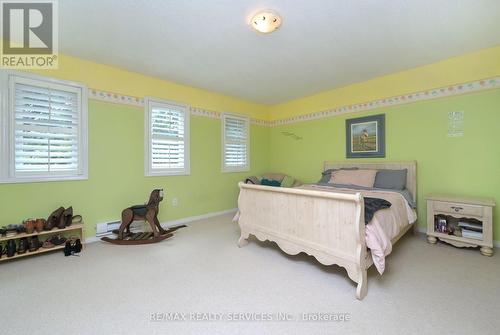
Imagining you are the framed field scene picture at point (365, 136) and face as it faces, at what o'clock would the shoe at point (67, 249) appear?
The shoe is roughly at 12 o'clock from the framed field scene picture.

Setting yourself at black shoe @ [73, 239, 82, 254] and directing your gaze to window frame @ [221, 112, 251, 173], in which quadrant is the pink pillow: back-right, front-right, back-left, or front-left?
front-right

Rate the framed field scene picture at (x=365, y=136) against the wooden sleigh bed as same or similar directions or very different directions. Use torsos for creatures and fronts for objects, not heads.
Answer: same or similar directions

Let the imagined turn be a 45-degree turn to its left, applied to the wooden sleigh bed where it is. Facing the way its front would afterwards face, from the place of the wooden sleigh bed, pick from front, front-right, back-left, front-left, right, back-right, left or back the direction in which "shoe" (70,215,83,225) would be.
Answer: right

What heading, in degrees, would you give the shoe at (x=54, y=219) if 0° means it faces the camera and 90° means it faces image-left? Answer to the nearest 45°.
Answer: approximately 45°

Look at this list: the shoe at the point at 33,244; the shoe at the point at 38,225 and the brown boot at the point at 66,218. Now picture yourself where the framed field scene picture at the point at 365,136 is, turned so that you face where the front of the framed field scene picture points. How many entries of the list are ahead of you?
3

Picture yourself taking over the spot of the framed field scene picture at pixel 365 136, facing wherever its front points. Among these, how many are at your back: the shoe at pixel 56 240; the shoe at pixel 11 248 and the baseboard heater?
0

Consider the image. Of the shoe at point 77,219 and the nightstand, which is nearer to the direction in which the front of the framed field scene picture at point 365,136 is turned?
the shoe

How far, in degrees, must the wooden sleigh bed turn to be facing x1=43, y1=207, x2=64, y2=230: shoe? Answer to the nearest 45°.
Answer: approximately 45° to its right
